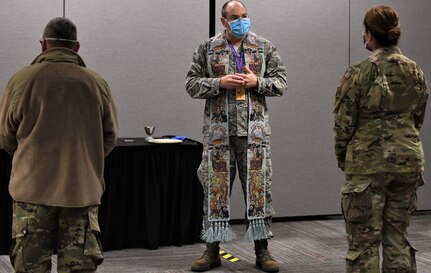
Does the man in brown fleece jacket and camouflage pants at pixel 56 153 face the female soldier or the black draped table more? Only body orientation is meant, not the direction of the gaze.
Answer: the black draped table

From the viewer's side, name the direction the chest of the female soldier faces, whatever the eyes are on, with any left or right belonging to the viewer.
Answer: facing away from the viewer and to the left of the viewer

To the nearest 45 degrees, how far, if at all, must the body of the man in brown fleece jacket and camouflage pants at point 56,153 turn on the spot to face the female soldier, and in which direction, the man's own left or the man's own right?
approximately 90° to the man's own right

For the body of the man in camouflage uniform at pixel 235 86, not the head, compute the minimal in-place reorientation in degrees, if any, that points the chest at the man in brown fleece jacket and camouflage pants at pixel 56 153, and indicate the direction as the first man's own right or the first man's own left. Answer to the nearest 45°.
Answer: approximately 45° to the first man's own right

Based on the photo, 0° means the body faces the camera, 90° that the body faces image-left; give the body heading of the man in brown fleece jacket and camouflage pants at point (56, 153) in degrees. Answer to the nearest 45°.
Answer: approximately 180°

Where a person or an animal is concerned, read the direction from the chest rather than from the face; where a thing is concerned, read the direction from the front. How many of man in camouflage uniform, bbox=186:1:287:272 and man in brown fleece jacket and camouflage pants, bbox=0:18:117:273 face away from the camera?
1

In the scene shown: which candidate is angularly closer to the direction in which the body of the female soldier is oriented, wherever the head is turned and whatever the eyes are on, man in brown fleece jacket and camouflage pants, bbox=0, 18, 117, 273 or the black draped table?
the black draped table
